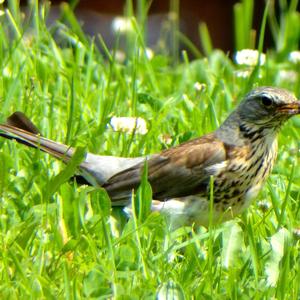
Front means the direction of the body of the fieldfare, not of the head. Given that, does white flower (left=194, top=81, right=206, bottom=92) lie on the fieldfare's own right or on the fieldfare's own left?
on the fieldfare's own left

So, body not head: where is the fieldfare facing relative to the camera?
to the viewer's right

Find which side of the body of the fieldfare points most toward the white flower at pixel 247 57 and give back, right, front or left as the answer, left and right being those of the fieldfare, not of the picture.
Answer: left

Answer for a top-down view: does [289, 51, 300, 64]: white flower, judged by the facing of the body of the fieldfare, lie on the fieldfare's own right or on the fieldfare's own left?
on the fieldfare's own left

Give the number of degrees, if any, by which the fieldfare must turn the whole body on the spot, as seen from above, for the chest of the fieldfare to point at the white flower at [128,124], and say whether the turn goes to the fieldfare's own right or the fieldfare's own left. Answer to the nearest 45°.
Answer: approximately 135° to the fieldfare's own left

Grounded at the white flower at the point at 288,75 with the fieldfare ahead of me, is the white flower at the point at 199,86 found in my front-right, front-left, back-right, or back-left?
front-right

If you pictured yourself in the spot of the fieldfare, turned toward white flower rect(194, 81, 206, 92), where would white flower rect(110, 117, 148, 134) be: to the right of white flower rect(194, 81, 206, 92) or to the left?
left
